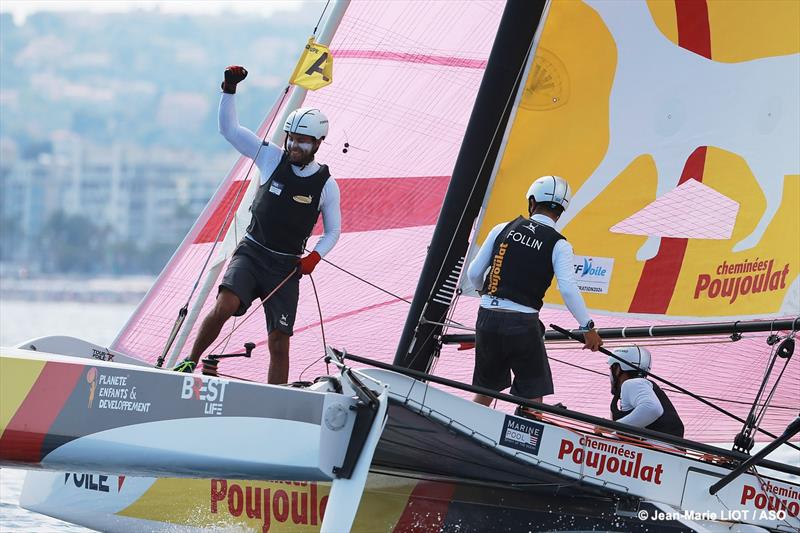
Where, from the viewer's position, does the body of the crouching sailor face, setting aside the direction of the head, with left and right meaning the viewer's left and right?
facing to the left of the viewer

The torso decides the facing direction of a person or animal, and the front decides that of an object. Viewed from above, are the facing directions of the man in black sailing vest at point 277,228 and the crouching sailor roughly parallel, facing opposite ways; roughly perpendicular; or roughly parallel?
roughly perpendicular

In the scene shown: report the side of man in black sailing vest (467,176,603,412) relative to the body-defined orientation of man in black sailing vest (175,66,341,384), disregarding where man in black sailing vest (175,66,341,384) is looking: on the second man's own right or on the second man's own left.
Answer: on the second man's own left

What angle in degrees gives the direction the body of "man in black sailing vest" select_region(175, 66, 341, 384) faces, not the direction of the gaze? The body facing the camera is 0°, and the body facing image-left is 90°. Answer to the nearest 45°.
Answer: approximately 0°

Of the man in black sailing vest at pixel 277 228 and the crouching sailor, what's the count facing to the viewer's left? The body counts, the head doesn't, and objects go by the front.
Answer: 1

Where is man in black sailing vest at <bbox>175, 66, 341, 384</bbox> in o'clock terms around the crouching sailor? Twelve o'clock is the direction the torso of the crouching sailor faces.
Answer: The man in black sailing vest is roughly at 11 o'clock from the crouching sailor.

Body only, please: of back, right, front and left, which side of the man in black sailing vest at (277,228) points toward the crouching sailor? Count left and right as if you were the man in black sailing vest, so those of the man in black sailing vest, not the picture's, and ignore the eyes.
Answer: left
